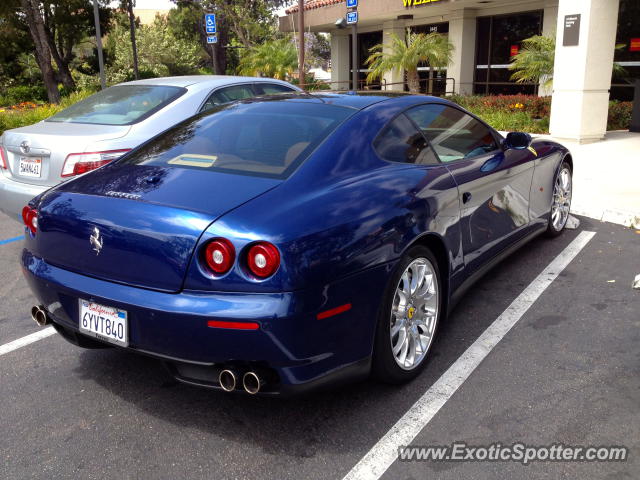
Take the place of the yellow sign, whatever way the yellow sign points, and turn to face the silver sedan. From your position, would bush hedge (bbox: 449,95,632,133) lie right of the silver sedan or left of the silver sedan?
left

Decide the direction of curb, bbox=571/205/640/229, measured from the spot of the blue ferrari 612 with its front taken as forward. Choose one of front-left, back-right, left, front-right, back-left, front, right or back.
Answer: front

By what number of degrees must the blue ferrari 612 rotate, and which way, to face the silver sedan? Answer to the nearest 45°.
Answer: approximately 90° to its left

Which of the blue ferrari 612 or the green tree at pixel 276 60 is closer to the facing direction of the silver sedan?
the green tree

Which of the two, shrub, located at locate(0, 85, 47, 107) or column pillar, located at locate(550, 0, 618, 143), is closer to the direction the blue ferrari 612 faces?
the column pillar

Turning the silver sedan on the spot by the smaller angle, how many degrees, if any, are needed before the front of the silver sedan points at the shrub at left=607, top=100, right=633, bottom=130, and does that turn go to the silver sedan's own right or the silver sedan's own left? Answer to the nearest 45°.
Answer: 0° — it already faces it

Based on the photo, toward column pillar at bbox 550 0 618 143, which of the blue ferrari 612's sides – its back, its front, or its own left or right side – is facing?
front

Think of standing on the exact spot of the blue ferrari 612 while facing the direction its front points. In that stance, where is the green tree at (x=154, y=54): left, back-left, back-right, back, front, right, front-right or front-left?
front-left

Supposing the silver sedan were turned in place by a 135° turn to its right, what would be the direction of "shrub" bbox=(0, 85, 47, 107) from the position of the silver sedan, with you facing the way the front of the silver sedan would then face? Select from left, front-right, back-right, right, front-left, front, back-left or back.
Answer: back

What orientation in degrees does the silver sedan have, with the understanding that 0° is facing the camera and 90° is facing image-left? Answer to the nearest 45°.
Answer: approximately 225°

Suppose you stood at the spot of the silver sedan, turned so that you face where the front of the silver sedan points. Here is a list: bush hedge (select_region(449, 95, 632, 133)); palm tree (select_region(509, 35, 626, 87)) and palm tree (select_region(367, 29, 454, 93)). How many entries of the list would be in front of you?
3

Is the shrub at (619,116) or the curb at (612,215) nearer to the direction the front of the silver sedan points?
the shrub

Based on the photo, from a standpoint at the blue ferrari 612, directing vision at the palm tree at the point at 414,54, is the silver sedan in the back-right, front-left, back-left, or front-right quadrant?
front-left

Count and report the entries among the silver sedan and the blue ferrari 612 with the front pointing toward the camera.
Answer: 0

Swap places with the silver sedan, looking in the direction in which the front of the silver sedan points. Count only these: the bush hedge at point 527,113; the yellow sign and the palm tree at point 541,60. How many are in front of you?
3

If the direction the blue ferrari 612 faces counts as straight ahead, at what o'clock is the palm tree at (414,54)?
The palm tree is roughly at 11 o'clock from the blue ferrari 612.

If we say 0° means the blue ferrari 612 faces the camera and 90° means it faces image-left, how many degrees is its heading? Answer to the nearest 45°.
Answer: approximately 225°

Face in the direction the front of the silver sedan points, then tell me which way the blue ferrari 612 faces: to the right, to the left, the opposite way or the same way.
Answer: the same way

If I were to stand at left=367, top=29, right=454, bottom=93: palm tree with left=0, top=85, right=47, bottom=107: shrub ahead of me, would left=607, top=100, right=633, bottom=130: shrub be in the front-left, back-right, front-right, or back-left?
back-left
